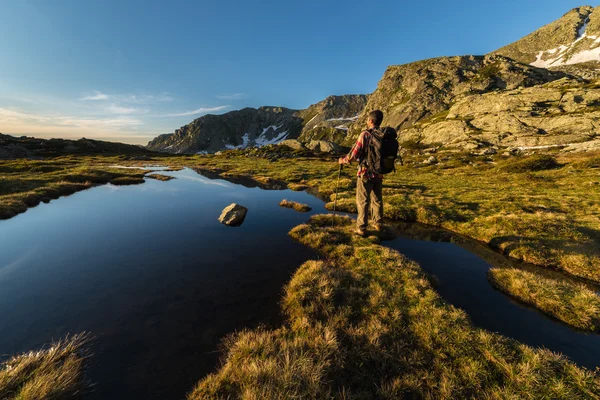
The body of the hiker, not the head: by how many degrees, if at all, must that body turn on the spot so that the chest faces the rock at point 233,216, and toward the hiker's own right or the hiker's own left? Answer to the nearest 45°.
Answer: approximately 45° to the hiker's own left

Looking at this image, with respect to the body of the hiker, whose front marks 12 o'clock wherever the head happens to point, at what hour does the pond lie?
The pond is roughly at 9 o'clock from the hiker.

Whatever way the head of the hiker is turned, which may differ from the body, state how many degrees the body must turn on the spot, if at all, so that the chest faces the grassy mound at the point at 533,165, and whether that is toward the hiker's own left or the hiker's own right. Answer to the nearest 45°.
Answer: approximately 90° to the hiker's own right

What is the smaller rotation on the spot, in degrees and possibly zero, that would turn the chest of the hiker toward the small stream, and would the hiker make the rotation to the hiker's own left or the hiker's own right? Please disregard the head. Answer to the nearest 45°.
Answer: approximately 180°

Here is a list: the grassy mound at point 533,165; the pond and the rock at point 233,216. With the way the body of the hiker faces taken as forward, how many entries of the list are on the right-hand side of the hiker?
1

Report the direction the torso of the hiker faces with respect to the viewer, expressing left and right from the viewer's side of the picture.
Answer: facing away from the viewer and to the left of the viewer

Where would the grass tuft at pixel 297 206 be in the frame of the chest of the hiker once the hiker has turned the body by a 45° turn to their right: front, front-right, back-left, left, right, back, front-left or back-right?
front-left

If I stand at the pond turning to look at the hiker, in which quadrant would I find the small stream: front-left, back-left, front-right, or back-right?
front-right
